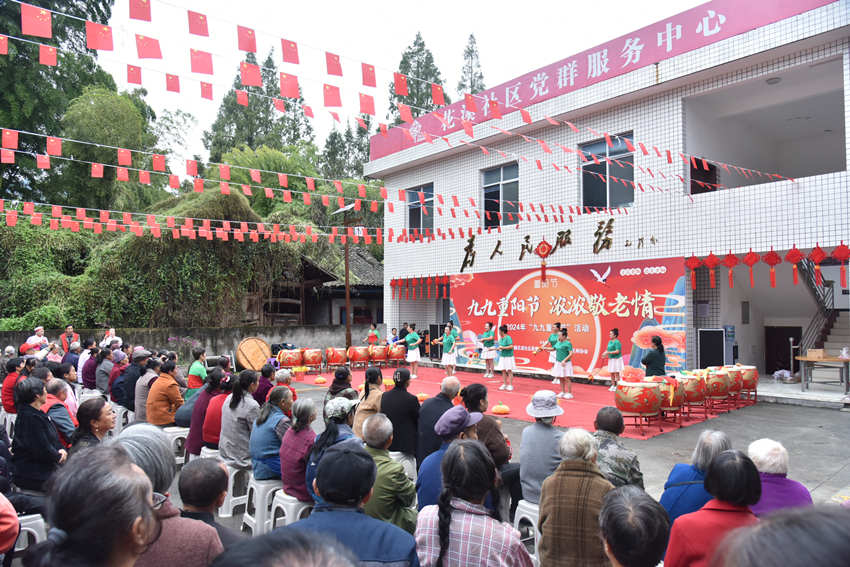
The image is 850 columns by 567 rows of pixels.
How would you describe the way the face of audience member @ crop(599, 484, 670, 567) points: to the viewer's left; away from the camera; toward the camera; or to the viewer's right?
away from the camera

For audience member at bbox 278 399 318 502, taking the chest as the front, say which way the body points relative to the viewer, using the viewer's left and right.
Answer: facing away from the viewer and to the right of the viewer

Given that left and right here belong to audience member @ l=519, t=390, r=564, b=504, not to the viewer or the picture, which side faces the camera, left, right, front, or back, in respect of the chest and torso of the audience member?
back

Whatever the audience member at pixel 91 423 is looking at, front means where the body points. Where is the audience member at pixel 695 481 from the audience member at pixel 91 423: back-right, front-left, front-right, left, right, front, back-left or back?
front-right

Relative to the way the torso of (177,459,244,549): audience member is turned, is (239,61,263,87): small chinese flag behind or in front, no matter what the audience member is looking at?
in front

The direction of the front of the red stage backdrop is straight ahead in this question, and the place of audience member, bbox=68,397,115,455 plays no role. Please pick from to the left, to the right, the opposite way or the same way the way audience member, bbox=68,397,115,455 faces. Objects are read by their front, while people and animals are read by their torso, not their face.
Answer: the opposite way

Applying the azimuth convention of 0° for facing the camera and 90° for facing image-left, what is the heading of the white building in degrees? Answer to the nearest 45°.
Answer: approximately 45°

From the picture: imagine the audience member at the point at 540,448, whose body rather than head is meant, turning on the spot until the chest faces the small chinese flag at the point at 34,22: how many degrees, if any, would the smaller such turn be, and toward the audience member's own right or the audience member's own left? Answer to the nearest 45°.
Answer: approximately 90° to the audience member's own left

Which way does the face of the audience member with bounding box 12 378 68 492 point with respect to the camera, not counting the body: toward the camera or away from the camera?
away from the camera

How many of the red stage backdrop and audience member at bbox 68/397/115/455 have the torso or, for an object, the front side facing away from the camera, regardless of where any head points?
0
